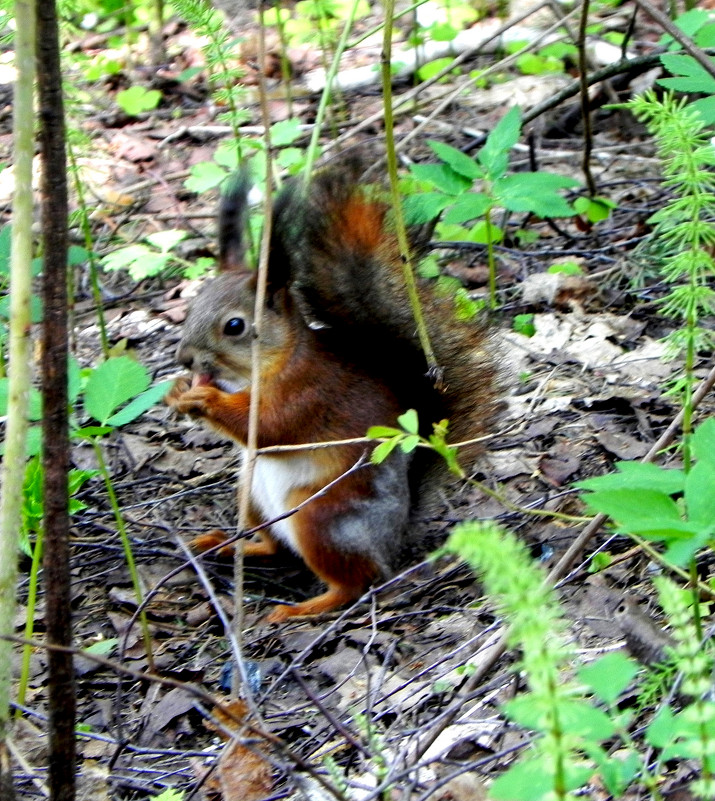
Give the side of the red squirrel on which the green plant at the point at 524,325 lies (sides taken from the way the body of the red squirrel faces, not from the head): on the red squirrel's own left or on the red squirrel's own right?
on the red squirrel's own right

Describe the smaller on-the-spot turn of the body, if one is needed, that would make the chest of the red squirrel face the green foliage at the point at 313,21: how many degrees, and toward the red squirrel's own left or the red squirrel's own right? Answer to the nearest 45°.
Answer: approximately 90° to the red squirrel's own right

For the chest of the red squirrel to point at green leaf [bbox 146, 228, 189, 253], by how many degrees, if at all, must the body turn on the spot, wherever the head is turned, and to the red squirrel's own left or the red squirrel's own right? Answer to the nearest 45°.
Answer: approximately 90° to the red squirrel's own right

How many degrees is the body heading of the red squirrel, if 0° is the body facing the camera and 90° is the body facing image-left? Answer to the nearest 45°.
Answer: approximately 90°

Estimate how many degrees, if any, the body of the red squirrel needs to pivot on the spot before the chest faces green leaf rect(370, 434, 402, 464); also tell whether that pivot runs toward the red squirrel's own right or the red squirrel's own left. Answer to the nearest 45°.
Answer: approximately 90° to the red squirrel's own left

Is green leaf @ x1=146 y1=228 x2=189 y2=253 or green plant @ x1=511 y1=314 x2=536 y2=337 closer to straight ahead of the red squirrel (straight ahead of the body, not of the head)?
the green leaf

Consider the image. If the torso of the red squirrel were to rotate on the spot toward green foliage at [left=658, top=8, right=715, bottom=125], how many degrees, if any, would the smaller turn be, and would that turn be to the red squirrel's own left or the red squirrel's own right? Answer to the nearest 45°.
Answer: approximately 180°

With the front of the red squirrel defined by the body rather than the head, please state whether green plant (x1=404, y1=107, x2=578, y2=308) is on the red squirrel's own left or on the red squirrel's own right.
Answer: on the red squirrel's own right

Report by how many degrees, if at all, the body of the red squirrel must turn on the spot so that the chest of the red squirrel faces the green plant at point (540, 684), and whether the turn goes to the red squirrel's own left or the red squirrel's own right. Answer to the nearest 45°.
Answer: approximately 90° to the red squirrel's own left
